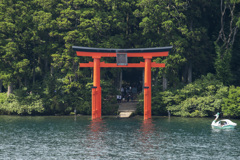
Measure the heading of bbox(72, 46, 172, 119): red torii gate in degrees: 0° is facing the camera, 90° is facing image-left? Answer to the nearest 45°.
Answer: approximately 0°
